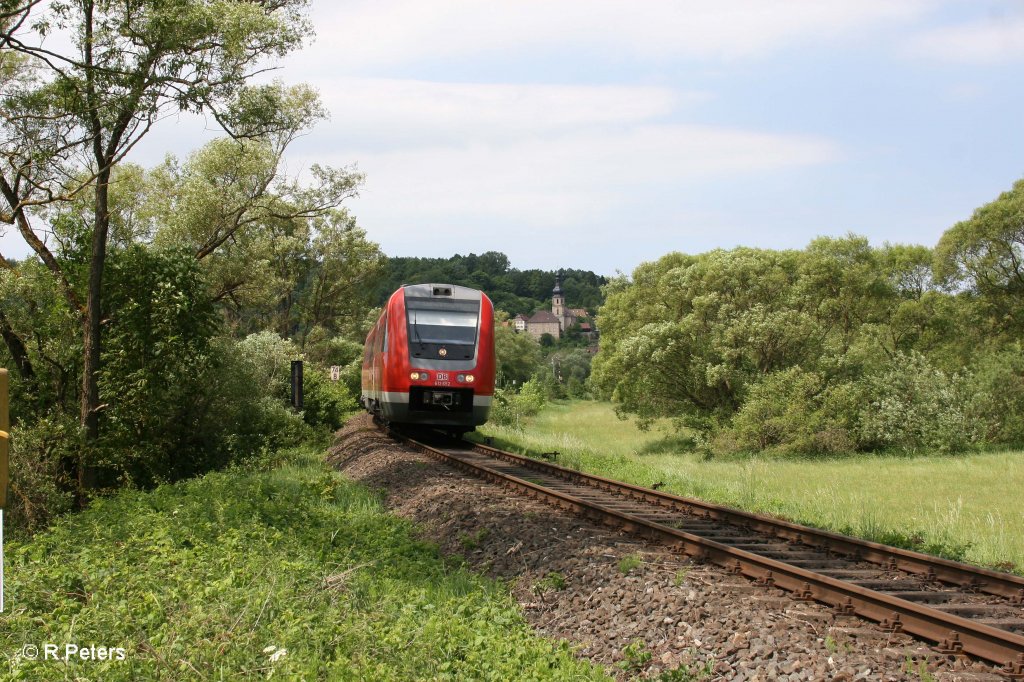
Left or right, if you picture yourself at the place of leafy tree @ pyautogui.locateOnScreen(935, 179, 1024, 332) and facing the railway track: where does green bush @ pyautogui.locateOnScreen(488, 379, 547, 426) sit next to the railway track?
right

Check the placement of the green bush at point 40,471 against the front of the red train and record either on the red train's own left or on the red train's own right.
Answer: on the red train's own right

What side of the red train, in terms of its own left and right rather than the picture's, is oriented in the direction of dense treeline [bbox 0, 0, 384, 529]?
right

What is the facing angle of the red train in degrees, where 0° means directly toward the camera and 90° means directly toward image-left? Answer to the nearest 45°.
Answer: approximately 0°

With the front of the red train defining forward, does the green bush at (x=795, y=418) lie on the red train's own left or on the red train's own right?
on the red train's own left

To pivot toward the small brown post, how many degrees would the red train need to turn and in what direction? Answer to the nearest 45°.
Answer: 0° — it already faces it

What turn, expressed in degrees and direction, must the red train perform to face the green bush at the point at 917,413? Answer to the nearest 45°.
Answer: approximately 135° to its left
